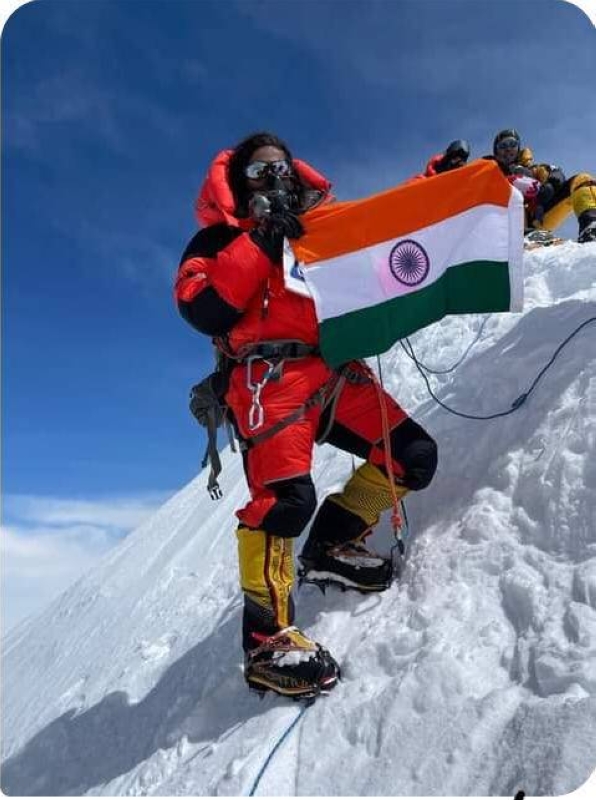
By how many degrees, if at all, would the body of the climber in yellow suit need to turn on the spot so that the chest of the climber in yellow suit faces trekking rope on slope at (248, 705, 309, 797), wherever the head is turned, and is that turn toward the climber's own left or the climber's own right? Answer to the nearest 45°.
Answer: approximately 45° to the climber's own right

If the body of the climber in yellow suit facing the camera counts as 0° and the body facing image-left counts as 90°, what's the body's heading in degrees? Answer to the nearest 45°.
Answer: approximately 315°
